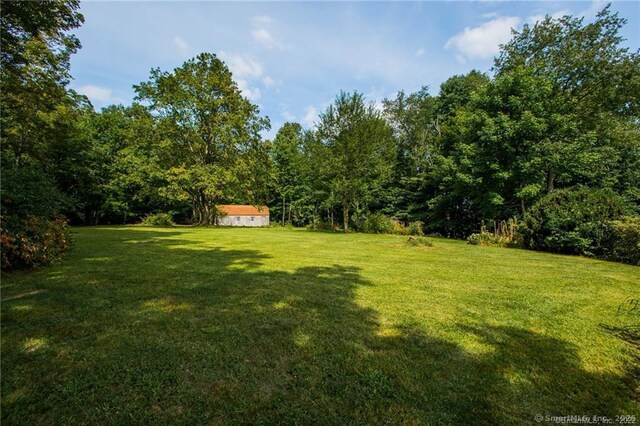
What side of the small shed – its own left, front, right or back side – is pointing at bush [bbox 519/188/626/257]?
front

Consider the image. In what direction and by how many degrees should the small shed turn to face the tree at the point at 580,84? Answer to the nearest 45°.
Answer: approximately 45° to its left

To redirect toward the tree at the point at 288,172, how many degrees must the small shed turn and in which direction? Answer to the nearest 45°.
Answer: approximately 135° to its left

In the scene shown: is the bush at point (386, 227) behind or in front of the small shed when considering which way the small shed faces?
in front

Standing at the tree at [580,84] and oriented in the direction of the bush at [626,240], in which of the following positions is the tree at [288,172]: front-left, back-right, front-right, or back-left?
back-right

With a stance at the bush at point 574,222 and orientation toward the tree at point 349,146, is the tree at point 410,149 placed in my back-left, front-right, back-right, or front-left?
front-right

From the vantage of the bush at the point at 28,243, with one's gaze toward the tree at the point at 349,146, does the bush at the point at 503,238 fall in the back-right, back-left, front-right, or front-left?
front-right

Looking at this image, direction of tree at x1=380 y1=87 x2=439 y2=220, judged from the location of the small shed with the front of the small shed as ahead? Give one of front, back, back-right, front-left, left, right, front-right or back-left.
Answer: front-left

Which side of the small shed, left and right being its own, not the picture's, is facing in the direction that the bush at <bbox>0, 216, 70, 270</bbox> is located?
front

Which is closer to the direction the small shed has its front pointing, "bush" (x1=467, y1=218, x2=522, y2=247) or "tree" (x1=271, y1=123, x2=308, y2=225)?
the bush

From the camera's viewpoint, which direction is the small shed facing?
toward the camera
